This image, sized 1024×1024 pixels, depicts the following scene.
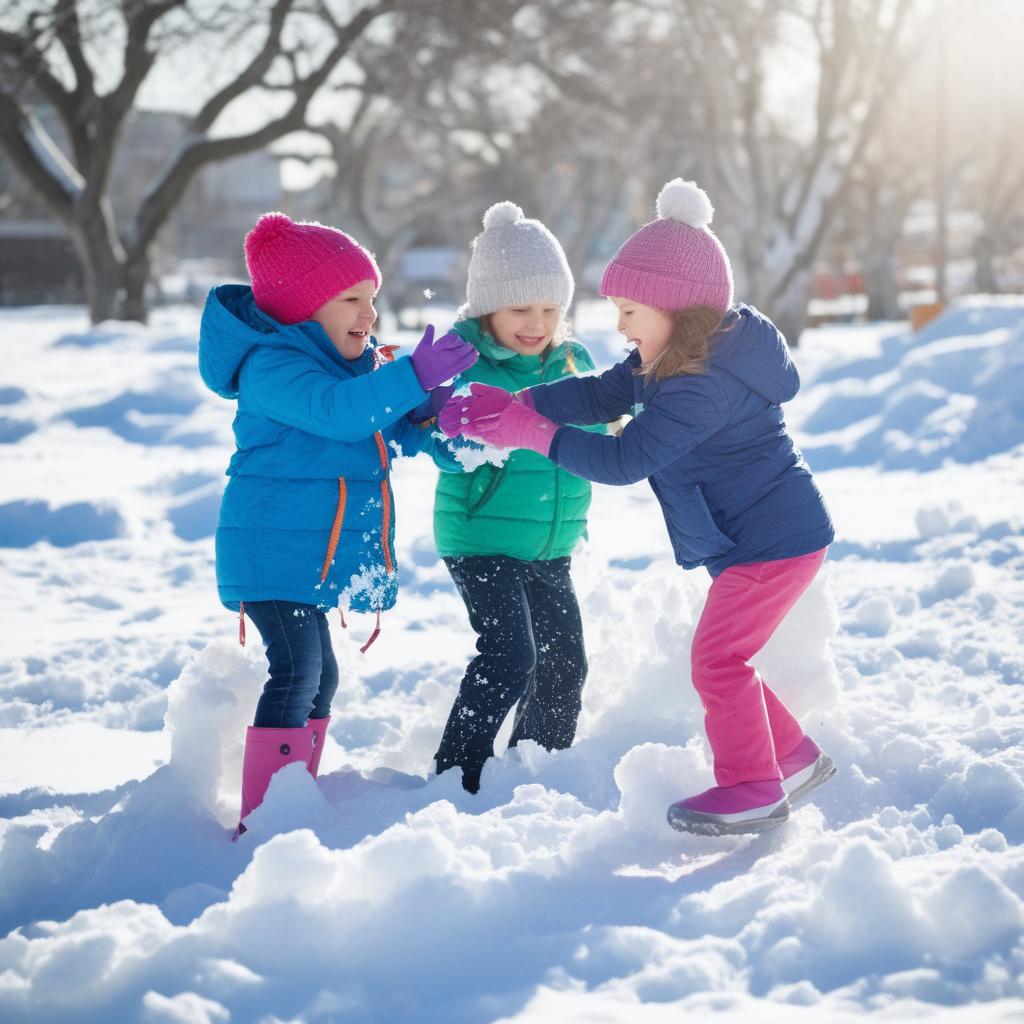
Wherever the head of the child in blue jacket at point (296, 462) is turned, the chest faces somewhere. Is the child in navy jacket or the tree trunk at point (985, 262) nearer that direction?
the child in navy jacket

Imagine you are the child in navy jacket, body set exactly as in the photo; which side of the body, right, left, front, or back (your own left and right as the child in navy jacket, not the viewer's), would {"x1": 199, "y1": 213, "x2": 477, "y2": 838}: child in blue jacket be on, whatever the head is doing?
front

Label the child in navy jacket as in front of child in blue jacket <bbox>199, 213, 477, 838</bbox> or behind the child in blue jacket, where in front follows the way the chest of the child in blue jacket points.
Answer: in front

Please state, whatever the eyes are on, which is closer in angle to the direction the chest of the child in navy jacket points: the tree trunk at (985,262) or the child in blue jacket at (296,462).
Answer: the child in blue jacket

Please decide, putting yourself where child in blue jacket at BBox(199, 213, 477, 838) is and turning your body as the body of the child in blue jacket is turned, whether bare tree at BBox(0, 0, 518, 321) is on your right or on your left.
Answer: on your left

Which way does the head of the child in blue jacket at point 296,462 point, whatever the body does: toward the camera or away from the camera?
toward the camera

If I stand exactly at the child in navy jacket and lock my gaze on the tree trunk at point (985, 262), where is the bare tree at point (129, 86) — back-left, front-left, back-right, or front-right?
front-left

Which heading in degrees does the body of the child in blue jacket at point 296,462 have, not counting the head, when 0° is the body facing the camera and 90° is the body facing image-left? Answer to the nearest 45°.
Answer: approximately 270°

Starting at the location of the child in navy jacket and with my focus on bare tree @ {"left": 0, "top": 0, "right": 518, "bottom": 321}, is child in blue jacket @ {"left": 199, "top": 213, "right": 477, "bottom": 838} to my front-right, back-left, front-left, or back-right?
front-left

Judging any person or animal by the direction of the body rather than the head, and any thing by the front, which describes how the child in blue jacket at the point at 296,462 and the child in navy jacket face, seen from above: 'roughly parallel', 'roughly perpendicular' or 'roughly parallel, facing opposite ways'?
roughly parallel, facing opposite ways

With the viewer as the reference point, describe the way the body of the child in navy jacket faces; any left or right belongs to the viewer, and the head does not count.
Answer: facing to the left of the viewer

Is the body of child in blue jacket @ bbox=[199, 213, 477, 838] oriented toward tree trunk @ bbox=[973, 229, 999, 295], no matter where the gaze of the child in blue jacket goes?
no

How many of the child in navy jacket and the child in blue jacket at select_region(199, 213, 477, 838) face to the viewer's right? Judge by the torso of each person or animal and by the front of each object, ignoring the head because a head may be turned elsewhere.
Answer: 1

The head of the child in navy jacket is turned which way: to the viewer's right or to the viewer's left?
to the viewer's left
